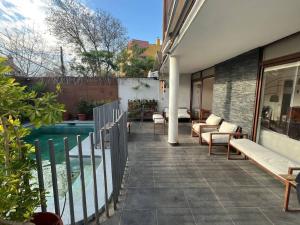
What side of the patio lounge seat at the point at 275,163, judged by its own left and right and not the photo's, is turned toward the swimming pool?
front

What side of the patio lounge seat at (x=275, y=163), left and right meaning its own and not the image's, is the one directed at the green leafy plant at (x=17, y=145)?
front

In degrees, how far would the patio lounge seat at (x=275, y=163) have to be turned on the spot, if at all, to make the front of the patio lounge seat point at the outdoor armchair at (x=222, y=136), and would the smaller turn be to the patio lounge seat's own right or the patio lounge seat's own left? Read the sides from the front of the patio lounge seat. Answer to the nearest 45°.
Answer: approximately 90° to the patio lounge seat's own right

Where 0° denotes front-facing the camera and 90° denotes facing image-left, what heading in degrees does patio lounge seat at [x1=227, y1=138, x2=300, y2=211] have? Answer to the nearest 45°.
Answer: approximately 45°

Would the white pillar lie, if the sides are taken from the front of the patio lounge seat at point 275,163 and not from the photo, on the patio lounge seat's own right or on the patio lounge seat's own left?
on the patio lounge seat's own right

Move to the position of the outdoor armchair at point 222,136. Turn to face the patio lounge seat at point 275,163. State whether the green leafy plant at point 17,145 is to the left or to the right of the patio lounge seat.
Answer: right

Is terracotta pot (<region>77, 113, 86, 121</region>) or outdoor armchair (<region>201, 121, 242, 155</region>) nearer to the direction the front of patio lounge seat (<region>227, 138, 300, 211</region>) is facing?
the terracotta pot

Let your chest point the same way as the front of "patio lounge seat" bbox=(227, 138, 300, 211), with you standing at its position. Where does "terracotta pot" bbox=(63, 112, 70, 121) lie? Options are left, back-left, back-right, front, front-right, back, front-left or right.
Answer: front-right

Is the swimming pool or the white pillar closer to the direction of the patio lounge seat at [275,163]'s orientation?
the swimming pool

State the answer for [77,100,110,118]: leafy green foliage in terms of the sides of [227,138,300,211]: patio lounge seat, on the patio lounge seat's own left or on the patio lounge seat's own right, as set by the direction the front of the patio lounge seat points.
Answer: on the patio lounge seat's own right
